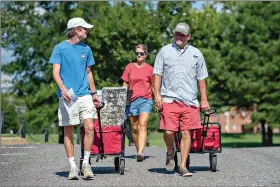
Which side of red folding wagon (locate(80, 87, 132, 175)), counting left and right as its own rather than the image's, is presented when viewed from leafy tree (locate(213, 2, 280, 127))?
back

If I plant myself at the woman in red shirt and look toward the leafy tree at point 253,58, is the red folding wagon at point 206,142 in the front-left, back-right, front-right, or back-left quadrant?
back-right

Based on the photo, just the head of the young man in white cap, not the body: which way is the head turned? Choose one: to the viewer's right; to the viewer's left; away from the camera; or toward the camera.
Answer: to the viewer's right

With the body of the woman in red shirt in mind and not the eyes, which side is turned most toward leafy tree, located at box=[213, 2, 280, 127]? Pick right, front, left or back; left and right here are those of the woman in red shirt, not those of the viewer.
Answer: back

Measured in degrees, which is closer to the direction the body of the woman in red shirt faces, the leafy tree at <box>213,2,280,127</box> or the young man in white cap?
the young man in white cap

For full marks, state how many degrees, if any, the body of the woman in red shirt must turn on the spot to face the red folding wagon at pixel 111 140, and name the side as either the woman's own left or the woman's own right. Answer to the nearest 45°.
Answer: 0° — they already face it

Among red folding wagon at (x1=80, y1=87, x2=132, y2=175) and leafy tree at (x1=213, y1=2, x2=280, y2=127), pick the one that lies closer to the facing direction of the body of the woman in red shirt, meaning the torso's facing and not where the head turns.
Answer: the red folding wagon

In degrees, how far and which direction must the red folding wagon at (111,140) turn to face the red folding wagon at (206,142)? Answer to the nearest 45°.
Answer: approximately 90° to its left

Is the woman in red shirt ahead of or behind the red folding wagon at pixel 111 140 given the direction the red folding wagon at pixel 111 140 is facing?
behind

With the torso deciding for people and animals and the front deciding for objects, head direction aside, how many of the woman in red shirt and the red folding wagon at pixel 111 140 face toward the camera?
2
